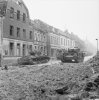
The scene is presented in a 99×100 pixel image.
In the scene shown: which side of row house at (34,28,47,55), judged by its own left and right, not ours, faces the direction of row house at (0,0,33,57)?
right

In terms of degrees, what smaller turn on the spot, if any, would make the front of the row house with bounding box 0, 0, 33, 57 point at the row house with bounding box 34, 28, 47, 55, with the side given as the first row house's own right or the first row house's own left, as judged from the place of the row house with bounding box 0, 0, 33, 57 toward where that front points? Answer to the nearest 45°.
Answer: approximately 90° to the first row house's own left

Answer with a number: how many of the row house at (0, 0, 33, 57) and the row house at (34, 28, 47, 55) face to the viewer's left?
0

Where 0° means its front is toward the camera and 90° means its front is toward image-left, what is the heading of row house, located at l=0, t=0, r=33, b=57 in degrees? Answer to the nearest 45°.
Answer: approximately 315°

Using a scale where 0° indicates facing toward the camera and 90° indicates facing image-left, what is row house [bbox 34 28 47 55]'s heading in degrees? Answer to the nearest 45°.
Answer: approximately 315°
